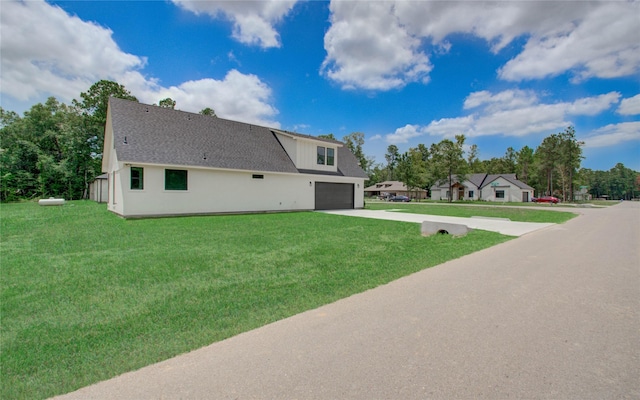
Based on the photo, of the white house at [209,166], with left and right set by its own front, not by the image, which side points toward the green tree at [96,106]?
back

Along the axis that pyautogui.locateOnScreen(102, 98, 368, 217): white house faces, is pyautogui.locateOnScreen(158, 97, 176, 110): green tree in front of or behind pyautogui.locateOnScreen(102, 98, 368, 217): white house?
behind

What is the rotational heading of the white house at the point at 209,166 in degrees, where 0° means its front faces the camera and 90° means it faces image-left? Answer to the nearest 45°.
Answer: approximately 315°

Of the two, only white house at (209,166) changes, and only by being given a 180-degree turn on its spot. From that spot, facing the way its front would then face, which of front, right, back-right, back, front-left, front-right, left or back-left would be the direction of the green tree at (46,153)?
front
